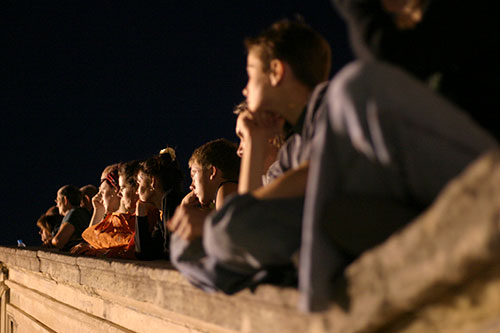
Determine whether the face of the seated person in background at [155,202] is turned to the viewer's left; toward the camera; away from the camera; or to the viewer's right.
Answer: to the viewer's left

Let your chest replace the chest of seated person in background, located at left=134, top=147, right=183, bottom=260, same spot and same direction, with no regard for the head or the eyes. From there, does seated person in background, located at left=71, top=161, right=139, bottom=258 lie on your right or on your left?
on your right

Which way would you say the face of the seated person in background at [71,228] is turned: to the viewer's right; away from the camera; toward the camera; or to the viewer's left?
to the viewer's left

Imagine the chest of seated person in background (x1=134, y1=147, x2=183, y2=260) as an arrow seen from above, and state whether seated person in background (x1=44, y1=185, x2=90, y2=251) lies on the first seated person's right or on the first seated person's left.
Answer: on the first seated person's right

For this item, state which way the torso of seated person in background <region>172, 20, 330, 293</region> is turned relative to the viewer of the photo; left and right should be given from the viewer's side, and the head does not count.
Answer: facing to the left of the viewer

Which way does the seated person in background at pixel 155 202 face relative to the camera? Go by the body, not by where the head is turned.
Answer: to the viewer's left

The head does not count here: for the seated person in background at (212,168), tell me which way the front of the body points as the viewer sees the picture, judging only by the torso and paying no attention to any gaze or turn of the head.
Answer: to the viewer's left

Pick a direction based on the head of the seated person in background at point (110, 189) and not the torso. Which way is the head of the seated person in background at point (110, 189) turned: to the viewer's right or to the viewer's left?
to the viewer's left

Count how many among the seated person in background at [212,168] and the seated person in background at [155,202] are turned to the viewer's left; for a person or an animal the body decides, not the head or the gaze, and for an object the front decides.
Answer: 2

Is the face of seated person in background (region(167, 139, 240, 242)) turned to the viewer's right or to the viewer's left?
to the viewer's left
